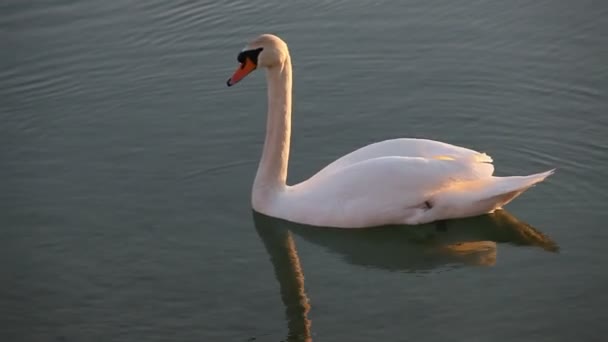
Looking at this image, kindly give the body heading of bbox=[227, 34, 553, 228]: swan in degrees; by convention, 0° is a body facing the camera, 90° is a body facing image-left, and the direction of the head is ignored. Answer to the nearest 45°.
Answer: approximately 90°
